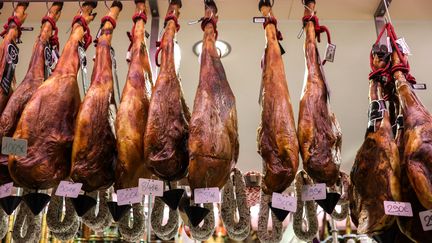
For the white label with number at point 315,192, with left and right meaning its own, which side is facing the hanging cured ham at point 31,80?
right

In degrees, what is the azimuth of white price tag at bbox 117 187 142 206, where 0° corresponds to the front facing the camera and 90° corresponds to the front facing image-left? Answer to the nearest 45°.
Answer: approximately 0°

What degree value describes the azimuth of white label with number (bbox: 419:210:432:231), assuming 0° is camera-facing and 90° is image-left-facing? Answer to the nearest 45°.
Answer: approximately 0°

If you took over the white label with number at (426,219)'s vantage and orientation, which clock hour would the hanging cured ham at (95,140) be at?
The hanging cured ham is roughly at 2 o'clock from the white label with number.

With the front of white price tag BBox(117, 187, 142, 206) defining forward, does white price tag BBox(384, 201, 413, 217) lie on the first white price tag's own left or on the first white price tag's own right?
on the first white price tag's own left
